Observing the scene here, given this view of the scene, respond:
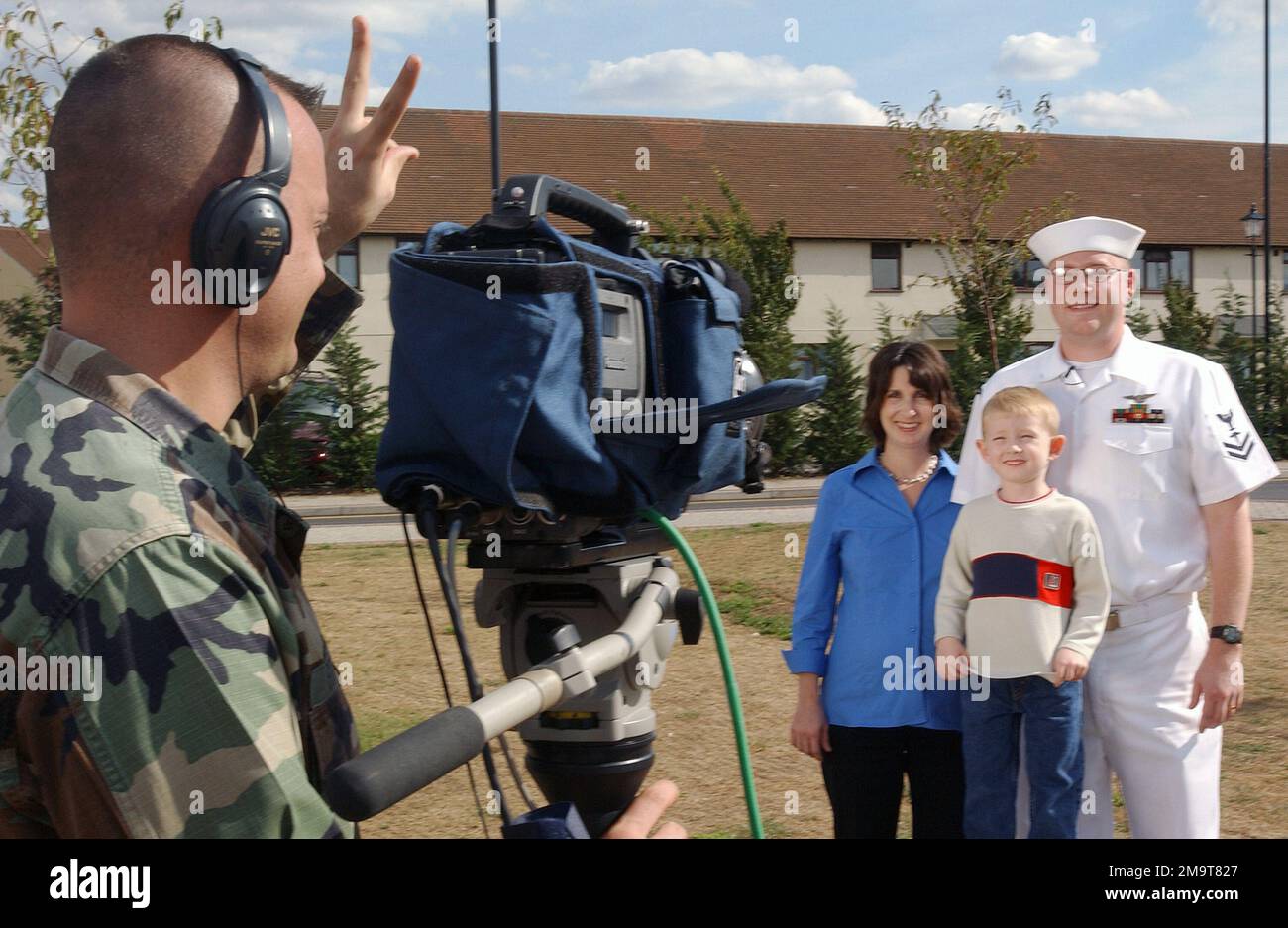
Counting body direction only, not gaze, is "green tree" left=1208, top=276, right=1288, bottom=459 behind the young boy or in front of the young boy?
behind

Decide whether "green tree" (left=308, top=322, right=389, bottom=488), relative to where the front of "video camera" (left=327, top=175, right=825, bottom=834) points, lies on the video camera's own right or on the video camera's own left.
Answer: on the video camera's own left

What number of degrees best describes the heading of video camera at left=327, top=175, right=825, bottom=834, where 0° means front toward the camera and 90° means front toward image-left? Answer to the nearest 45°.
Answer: approximately 225°

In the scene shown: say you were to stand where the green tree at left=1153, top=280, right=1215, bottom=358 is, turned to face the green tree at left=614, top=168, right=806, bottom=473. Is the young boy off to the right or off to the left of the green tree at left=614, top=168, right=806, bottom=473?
left

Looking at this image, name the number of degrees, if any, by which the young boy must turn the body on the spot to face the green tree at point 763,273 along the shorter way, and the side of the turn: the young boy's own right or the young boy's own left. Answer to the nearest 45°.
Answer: approximately 180°

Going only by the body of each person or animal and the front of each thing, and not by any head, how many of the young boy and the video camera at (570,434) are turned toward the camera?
1

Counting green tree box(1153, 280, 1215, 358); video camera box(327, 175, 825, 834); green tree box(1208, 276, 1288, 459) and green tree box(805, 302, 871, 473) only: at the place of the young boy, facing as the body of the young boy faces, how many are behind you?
3

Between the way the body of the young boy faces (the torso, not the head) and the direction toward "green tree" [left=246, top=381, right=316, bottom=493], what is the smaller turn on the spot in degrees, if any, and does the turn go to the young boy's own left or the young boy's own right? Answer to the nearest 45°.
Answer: approximately 135° to the young boy's own right

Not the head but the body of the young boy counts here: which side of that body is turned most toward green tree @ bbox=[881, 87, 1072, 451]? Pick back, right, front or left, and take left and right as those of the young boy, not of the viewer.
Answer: back
